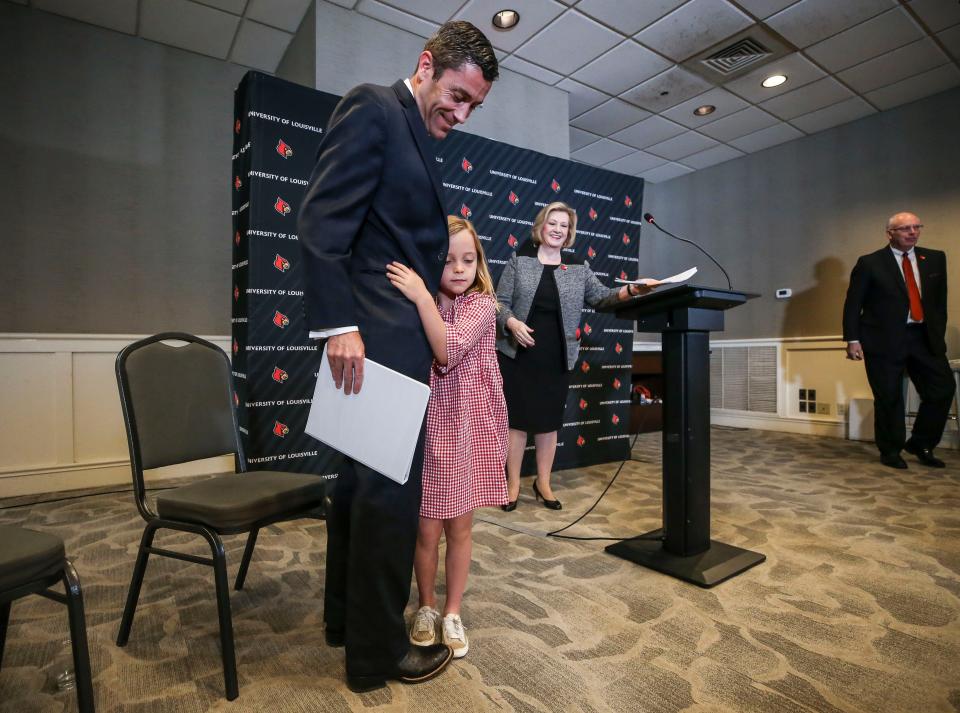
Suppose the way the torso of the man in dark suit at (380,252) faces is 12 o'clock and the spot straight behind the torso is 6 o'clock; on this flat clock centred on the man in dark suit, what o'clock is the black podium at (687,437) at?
The black podium is roughly at 11 o'clock from the man in dark suit.

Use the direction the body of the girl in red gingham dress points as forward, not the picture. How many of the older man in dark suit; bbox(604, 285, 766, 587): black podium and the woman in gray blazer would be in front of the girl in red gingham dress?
0

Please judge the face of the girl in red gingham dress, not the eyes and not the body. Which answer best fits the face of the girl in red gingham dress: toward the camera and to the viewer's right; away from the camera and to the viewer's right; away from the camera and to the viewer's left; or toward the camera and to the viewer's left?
toward the camera and to the viewer's left

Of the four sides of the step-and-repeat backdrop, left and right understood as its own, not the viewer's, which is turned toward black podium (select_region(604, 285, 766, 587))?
front

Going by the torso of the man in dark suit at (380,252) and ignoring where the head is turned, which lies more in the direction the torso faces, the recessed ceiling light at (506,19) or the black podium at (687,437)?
the black podium

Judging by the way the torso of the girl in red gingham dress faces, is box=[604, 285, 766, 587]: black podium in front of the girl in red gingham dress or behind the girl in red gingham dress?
behind

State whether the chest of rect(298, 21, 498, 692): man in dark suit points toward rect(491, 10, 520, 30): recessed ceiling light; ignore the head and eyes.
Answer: no

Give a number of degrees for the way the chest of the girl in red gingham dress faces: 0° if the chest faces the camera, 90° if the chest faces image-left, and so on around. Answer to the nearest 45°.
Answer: approximately 45°

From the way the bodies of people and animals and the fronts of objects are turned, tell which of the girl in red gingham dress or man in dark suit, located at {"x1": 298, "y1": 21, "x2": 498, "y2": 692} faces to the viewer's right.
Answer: the man in dark suit

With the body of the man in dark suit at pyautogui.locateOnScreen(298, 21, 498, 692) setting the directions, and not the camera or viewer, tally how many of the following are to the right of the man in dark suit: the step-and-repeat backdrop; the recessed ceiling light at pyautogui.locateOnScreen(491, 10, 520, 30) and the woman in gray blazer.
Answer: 0

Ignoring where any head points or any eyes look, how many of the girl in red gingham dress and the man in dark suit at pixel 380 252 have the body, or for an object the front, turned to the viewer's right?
1

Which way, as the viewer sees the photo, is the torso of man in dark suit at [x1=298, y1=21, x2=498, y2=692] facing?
to the viewer's right

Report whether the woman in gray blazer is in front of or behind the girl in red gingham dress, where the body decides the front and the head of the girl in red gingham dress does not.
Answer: behind

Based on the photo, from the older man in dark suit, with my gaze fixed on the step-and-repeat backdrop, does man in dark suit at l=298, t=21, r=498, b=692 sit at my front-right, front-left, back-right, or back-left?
front-left

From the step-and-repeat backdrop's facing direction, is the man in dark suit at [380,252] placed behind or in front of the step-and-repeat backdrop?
in front

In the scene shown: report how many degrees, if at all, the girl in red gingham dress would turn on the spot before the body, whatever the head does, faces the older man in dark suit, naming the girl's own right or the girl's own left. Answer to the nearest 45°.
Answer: approximately 180°

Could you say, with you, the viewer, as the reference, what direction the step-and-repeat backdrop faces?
facing the viewer and to the right of the viewer

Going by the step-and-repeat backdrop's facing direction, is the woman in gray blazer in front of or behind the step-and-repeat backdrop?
in front
